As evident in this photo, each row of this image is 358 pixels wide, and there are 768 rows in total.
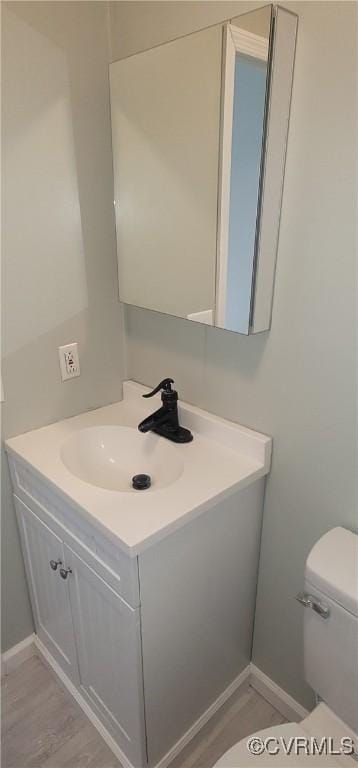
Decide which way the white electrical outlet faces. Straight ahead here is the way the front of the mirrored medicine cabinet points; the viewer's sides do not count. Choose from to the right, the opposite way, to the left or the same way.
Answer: to the left

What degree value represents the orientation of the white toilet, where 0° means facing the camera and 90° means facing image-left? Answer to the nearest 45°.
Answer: approximately 45°
